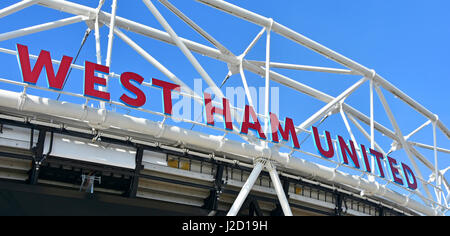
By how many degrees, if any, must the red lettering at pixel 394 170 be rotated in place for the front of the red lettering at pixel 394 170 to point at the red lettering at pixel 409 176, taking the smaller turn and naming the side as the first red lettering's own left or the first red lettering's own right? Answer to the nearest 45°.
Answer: approximately 90° to the first red lettering's own left

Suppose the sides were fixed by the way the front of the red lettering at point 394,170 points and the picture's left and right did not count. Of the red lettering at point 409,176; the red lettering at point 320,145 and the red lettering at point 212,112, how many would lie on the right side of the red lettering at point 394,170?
2

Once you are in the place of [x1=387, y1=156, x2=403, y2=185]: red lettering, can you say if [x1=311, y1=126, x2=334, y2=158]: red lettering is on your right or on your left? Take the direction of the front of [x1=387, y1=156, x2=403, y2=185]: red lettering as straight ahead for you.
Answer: on your right

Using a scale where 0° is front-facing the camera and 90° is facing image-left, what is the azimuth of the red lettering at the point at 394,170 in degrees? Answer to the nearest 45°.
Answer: approximately 315°

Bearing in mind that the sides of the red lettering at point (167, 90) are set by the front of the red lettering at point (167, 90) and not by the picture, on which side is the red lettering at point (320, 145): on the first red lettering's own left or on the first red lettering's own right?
on the first red lettering's own left

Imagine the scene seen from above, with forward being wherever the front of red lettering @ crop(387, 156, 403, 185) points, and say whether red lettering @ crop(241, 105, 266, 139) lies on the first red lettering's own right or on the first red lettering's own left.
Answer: on the first red lettering's own right

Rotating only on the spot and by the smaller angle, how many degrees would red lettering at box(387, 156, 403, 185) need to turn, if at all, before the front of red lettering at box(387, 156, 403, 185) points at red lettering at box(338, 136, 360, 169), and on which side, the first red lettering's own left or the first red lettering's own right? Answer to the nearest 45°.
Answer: approximately 90° to the first red lettering's own right

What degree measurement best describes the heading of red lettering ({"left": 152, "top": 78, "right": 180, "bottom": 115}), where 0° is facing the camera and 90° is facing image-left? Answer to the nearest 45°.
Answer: approximately 315°

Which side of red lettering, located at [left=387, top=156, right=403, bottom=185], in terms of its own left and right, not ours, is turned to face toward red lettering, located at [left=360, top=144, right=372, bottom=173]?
right

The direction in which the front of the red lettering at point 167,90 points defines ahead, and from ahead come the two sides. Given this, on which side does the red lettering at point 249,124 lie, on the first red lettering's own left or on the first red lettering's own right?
on the first red lettering's own left
